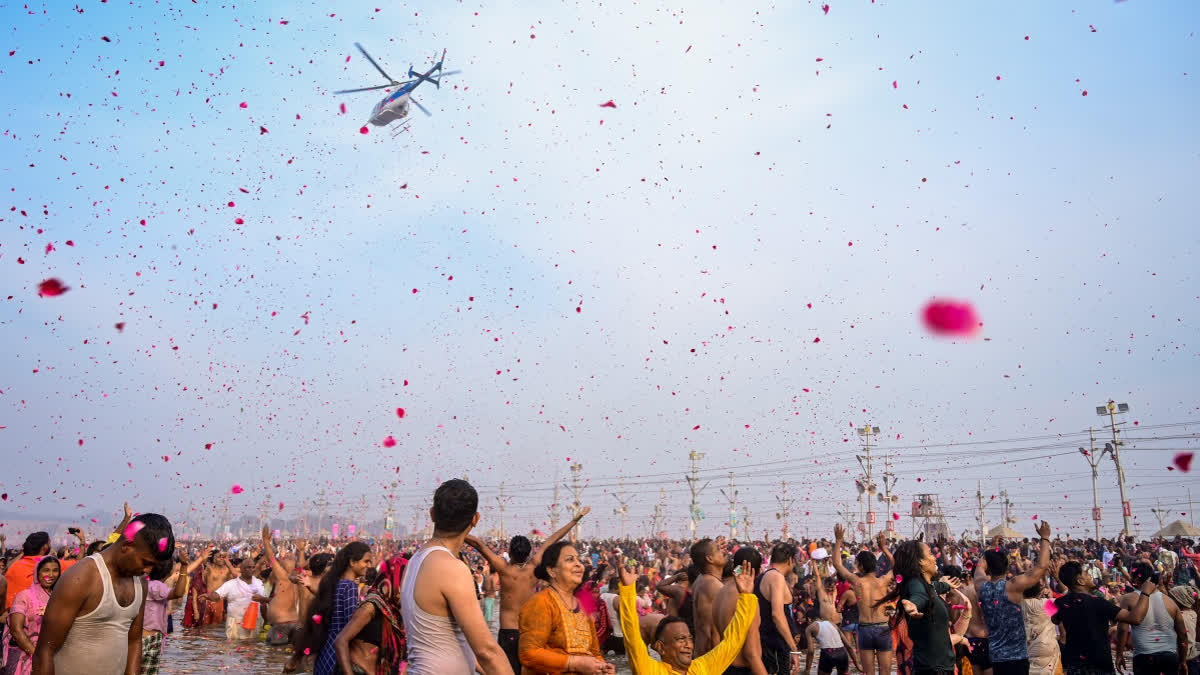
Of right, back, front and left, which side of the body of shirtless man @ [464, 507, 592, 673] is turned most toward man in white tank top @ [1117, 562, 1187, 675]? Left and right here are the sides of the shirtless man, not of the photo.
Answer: right

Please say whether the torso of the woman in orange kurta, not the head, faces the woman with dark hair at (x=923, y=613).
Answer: no

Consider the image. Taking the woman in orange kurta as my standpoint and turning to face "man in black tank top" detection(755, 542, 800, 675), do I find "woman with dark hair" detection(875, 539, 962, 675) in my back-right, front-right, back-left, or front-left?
front-right

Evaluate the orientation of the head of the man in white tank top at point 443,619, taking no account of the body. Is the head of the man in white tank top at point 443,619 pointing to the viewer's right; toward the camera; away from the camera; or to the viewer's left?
away from the camera

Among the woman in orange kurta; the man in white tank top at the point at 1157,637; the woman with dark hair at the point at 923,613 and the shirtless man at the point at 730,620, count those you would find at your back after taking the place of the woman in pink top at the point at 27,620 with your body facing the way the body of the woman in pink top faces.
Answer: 0

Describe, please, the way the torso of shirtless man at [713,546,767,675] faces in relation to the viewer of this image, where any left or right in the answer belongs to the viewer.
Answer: facing away from the viewer

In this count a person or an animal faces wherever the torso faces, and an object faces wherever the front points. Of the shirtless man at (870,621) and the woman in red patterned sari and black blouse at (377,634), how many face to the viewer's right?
1

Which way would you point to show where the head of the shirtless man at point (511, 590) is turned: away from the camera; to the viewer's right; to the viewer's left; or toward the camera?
away from the camera

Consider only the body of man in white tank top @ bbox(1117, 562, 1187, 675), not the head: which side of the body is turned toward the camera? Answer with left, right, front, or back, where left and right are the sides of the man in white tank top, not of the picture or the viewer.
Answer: back

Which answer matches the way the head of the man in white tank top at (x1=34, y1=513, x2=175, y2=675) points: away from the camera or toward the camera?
toward the camera

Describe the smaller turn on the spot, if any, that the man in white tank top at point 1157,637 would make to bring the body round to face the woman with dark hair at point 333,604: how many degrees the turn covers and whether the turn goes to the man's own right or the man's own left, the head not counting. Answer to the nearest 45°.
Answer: approximately 135° to the man's own left

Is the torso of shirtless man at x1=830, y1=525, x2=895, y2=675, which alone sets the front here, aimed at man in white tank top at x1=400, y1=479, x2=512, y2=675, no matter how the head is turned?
no

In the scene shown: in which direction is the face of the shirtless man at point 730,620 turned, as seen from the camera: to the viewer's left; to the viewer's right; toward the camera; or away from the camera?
away from the camera

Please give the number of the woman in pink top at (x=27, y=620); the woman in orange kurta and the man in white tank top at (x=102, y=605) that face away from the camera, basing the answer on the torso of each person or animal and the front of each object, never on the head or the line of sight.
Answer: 0
